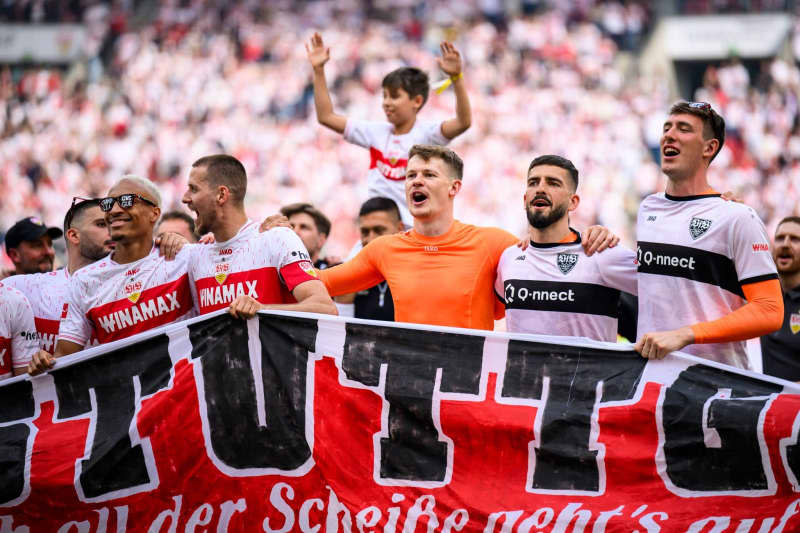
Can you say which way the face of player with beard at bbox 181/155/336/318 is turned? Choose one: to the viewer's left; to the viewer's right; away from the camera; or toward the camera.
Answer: to the viewer's left

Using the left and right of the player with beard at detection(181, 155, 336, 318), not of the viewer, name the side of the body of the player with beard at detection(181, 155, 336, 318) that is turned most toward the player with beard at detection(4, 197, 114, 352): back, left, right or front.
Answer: right

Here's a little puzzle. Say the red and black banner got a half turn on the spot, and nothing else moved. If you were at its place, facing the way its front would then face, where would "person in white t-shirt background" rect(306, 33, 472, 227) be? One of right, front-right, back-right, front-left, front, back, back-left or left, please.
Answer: front

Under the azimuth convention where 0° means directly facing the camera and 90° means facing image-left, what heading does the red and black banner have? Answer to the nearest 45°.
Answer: approximately 0°

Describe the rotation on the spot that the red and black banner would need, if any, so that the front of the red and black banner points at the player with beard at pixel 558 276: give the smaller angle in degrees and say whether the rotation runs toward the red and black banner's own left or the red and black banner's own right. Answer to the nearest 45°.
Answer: approximately 135° to the red and black banner's own left

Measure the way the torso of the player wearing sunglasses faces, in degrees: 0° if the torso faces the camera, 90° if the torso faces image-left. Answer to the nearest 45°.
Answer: approximately 0°

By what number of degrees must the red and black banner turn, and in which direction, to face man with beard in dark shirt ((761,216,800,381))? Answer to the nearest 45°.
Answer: approximately 135° to its left

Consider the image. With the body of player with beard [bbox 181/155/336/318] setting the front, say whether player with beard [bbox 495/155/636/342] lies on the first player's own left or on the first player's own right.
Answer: on the first player's own left
